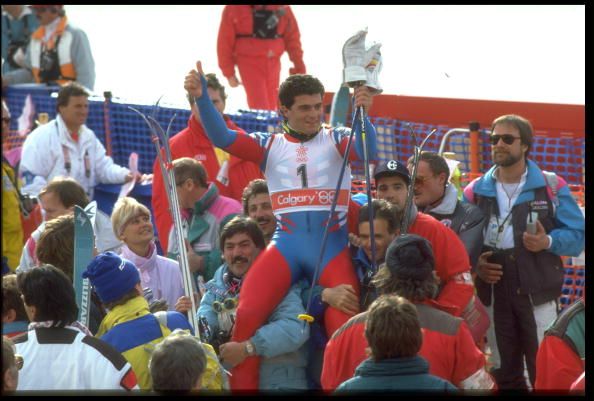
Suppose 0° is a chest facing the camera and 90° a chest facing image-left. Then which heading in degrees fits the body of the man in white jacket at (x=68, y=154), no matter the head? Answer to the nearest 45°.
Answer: approximately 315°

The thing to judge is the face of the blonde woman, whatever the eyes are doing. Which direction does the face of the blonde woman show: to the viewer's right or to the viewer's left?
to the viewer's right
